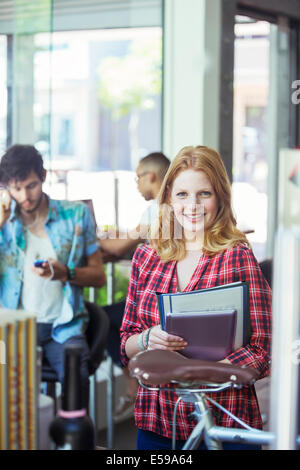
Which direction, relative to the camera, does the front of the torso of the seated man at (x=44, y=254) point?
toward the camera

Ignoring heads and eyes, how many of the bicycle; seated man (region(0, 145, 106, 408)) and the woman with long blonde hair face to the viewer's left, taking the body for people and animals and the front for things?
0

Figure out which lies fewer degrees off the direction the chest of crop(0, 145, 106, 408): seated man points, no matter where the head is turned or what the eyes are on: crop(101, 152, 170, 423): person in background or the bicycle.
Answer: the bicycle

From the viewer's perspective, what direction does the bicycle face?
to the viewer's right

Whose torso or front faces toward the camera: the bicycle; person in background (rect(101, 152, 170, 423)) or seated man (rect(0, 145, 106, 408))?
the seated man

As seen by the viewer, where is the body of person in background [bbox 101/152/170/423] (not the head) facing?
to the viewer's left

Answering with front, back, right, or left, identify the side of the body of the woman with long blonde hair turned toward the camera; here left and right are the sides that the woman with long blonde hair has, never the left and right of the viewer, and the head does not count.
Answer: front

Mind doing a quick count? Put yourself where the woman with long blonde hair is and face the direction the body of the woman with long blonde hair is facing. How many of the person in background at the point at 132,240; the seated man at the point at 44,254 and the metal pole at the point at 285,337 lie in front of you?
1

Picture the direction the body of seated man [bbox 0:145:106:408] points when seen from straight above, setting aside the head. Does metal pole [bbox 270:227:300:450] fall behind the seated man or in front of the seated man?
in front

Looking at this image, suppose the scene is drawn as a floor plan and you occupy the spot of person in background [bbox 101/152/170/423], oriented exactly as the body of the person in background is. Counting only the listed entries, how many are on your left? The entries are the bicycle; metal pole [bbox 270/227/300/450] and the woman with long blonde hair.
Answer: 3

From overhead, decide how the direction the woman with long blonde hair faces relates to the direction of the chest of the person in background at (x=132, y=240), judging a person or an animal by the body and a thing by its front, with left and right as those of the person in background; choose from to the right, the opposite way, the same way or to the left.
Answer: to the left

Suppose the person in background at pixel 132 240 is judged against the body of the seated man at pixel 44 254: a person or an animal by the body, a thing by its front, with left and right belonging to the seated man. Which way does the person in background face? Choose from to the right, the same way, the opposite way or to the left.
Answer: to the right

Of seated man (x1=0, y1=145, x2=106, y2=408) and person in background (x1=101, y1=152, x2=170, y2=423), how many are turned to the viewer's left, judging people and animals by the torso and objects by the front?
1
